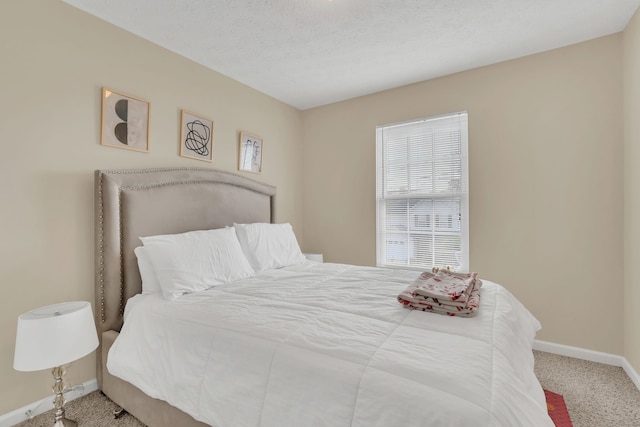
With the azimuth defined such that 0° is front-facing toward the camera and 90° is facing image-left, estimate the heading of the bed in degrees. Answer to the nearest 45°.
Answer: approximately 315°

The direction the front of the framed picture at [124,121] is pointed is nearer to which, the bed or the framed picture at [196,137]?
the bed

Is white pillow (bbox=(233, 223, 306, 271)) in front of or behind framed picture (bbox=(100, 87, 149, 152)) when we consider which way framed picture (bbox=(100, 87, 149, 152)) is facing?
in front

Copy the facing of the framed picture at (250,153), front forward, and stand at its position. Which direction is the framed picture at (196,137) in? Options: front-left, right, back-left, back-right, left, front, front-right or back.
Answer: right

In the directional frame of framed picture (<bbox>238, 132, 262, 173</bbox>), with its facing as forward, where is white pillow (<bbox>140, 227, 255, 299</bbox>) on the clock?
The white pillow is roughly at 2 o'clock from the framed picture.

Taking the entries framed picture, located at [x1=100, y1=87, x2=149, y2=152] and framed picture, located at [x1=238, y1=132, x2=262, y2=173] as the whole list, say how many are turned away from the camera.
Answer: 0

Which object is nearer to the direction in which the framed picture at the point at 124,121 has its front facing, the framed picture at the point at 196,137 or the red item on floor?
the red item on floor

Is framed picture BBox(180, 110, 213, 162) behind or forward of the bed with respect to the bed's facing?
behind
